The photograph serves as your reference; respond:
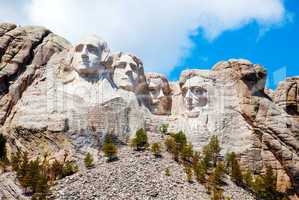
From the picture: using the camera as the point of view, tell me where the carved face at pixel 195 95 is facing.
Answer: facing the viewer and to the left of the viewer

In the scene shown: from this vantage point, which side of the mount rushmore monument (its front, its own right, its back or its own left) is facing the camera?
front

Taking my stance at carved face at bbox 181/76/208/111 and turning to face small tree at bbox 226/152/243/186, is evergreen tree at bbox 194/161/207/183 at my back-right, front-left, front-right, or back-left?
front-right

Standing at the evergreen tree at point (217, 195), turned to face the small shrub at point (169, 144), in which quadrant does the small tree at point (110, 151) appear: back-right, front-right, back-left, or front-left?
front-left
